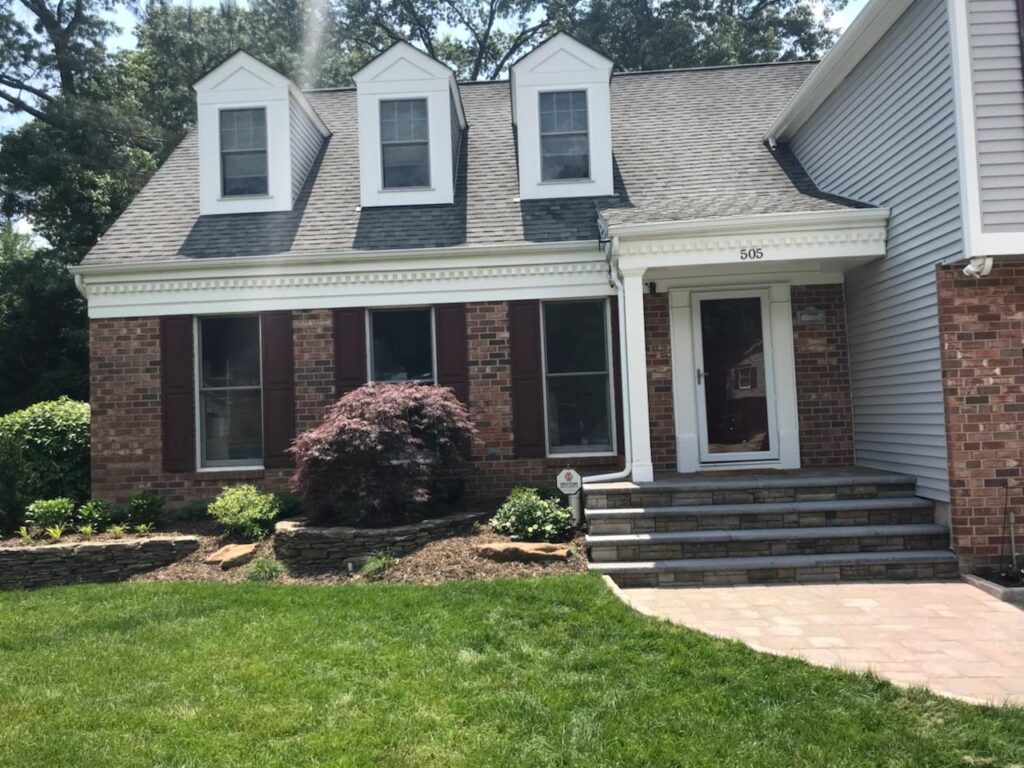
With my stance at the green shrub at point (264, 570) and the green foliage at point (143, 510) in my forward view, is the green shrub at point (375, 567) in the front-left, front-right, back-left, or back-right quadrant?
back-right

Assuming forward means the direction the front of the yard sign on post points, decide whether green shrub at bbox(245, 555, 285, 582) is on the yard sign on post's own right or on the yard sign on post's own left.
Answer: on the yard sign on post's own right

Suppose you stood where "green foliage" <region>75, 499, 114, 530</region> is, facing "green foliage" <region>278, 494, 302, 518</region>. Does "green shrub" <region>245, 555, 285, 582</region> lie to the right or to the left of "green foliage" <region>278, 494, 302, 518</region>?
right

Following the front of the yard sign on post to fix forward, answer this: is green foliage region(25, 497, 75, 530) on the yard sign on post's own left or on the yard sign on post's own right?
on the yard sign on post's own right

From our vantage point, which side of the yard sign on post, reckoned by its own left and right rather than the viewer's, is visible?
front

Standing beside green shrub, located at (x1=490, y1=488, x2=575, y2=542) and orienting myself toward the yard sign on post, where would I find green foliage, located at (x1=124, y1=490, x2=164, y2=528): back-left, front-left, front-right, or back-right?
back-left

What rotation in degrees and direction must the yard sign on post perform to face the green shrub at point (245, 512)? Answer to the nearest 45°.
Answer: approximately 90° to its right

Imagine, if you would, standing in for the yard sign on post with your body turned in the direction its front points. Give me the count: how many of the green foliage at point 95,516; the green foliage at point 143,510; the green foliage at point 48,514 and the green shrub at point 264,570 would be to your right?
4

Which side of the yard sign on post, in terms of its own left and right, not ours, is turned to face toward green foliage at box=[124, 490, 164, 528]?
right

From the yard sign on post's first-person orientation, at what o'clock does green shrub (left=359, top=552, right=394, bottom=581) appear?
The green shrub is roughly at 2 o'clock from the yard sign on post.

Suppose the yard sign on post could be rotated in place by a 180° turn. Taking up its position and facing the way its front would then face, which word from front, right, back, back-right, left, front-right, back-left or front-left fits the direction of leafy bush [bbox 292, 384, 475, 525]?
left

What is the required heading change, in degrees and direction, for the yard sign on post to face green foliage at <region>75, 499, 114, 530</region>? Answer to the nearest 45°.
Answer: approximately 90° to its right

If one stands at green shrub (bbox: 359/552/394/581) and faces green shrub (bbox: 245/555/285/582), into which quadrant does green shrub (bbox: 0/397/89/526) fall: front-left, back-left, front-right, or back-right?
front-right

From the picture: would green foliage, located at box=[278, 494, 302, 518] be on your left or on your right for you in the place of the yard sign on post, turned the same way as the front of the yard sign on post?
on your right
